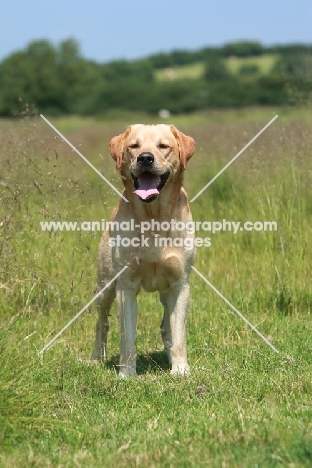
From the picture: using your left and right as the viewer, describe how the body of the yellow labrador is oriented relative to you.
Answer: facing the viewer
